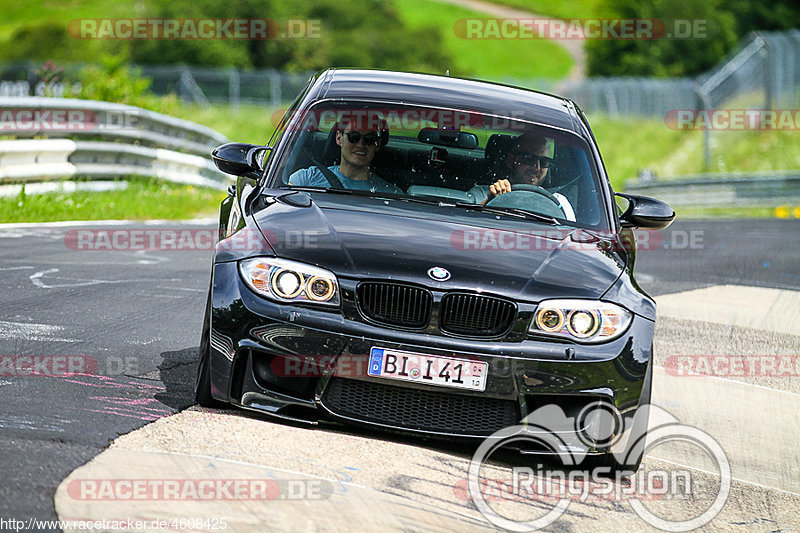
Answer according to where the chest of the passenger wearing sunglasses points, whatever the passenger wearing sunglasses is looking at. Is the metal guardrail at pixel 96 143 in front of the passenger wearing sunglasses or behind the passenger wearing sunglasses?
behind

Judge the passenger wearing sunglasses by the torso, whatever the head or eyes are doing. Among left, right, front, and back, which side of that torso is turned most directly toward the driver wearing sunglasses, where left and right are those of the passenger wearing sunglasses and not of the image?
left

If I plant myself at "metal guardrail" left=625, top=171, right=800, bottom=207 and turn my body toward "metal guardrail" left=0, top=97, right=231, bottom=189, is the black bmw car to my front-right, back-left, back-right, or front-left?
front-left

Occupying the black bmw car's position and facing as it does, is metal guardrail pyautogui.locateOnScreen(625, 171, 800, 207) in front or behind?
behind

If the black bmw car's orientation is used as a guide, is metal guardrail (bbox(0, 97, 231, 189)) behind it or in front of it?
behind

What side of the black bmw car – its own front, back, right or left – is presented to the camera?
front

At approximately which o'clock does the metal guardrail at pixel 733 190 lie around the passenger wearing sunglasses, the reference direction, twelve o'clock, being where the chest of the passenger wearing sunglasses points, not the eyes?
The metal guardrail is roughly at 7 o'clock from the passenger wearing sunglasses.
